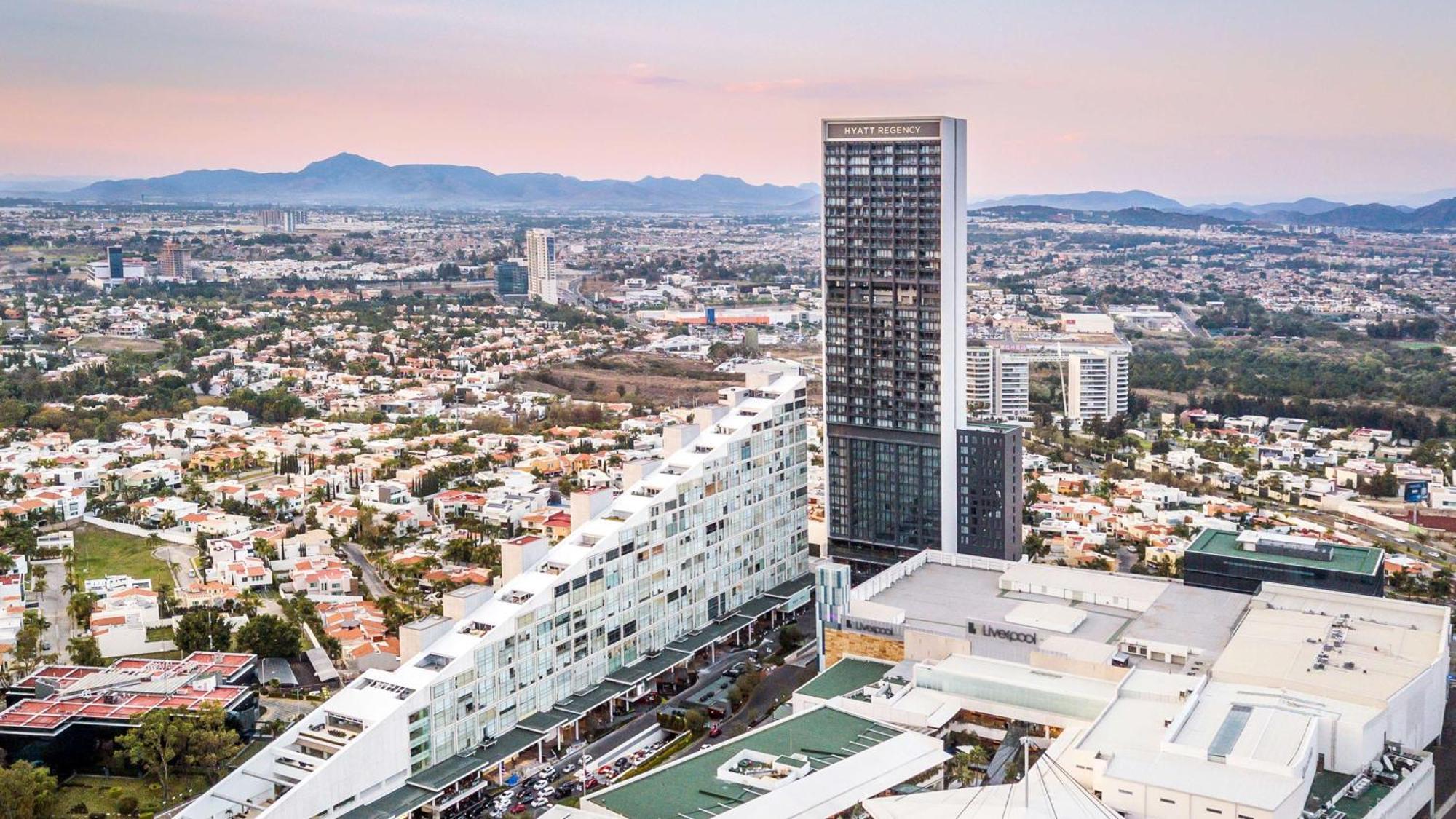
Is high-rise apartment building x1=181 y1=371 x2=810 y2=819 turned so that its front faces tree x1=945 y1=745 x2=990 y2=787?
yes

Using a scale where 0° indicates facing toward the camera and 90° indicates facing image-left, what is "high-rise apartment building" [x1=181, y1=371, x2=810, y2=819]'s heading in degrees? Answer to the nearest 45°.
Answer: approximately 315°

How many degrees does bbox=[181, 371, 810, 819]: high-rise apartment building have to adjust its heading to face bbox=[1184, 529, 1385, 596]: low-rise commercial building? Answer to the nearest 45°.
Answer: approximately 45° to its left

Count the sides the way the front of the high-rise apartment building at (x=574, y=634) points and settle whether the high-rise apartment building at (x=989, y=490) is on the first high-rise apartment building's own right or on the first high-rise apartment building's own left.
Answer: on the first high-rise apartment building's own left

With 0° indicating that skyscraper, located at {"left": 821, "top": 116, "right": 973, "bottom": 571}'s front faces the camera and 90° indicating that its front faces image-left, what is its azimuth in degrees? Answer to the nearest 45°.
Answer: approximately 0°

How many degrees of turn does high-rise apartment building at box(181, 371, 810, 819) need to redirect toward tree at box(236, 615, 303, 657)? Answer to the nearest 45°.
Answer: approximately 180°

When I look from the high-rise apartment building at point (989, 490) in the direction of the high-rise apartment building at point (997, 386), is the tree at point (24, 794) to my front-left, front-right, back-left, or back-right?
back-left

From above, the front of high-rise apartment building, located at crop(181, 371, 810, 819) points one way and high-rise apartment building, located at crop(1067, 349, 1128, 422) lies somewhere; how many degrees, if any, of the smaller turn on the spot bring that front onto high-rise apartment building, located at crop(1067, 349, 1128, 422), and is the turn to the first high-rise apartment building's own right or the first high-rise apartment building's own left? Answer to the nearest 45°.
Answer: approximately 90° to the first high-rise apartment building's own left

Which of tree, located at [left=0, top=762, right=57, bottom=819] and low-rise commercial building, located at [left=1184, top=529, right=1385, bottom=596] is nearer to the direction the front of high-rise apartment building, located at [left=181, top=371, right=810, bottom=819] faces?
the low-rise commercial building
